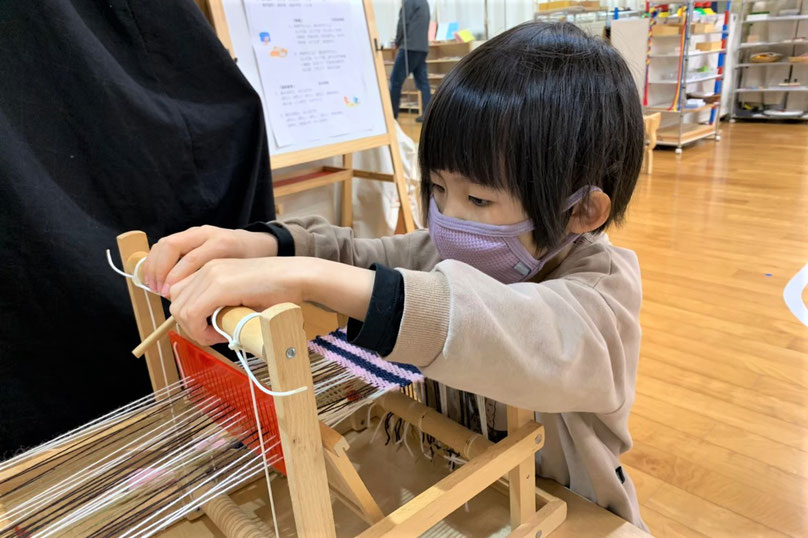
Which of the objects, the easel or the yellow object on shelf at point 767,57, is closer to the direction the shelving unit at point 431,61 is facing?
the easel

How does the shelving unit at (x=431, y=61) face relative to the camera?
toward the camera

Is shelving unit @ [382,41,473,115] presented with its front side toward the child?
yes

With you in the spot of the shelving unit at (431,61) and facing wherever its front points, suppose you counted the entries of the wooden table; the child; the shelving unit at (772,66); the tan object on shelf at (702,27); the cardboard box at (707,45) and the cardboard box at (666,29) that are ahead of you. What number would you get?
2

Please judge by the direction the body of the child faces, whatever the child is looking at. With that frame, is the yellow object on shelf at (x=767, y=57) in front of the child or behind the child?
behind

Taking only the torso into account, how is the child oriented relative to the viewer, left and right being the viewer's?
facing the viewer and to the left of the viewer

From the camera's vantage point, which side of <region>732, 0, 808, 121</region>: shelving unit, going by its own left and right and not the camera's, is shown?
front

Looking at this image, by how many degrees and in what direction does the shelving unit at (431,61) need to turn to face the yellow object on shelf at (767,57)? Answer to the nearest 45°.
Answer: approximately 135° to its left

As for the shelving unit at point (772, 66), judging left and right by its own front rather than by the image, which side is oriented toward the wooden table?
front

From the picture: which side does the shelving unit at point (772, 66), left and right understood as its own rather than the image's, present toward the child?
front

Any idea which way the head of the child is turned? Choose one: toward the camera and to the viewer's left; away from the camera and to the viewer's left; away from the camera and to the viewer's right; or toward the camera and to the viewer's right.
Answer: toward the camera and to the viewer's left
